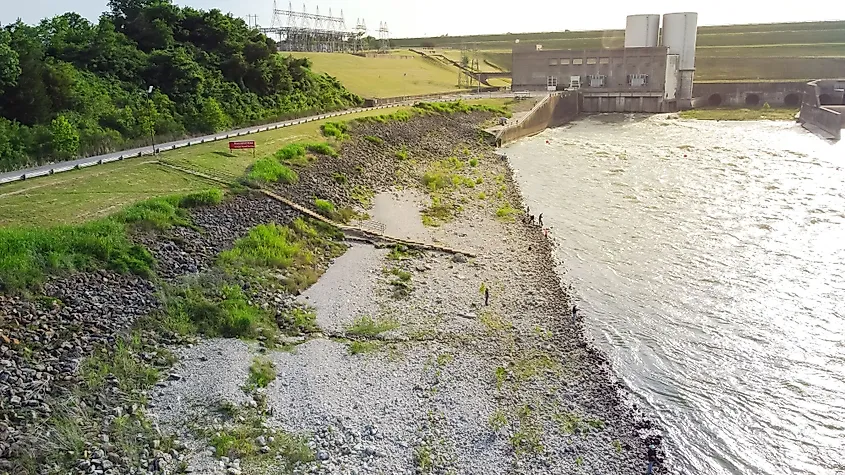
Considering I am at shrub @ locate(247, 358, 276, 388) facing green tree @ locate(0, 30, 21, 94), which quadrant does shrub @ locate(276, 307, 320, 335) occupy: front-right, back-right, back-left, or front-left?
front-right

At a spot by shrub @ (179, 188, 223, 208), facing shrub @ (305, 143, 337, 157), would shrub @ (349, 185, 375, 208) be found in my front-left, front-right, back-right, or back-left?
front-right
